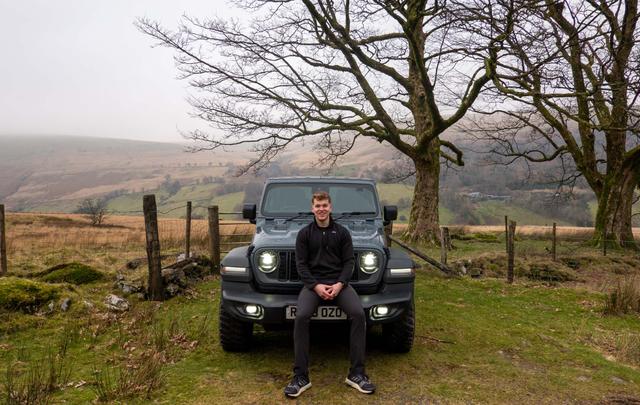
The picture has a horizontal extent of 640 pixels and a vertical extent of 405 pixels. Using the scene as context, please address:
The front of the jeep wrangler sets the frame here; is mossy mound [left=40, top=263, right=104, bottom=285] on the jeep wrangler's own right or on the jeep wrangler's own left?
on the jeep wrangler's own right

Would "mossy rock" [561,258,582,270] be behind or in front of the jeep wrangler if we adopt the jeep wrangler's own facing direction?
behind

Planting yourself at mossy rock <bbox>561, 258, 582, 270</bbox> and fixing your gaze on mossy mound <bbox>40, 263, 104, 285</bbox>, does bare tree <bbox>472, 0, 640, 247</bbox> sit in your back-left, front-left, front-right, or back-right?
back-right

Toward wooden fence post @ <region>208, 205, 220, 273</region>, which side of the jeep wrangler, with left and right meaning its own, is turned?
back

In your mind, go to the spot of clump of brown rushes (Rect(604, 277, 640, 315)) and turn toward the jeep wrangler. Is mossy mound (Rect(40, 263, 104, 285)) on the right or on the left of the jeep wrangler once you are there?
right

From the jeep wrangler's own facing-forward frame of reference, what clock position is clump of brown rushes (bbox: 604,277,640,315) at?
The clump of brown rushes is roughly at 8 o'clock from the jeep wrangler.

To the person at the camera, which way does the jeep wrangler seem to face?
facing the viewer

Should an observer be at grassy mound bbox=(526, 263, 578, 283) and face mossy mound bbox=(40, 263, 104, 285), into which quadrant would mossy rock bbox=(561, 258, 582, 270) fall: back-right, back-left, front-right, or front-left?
back-right
